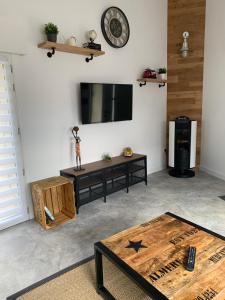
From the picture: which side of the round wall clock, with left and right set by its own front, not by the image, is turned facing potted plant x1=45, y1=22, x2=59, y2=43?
right

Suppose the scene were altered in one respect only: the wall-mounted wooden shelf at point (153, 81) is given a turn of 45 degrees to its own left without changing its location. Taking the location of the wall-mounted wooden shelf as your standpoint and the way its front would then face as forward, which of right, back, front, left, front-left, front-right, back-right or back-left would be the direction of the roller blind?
back-right

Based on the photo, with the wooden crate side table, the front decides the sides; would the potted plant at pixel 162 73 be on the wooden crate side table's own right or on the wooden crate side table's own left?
on the wooden crate side table's own left
